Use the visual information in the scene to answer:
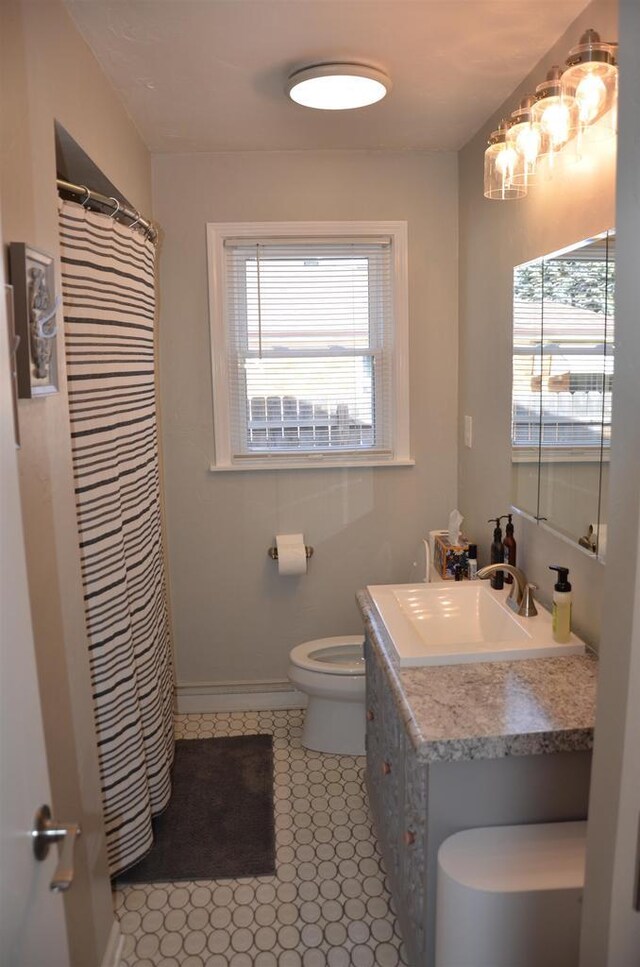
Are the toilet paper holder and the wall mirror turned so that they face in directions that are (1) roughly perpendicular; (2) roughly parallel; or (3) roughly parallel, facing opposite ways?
roughly perpendicular

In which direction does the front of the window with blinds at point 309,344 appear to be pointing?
toward the camera

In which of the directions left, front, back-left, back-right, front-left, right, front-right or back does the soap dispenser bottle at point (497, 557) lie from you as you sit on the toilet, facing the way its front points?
back-left

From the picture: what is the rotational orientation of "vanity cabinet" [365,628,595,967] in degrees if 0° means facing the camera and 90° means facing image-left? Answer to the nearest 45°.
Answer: approximately 90°

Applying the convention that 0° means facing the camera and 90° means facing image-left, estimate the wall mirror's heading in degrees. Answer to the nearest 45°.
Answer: approximately 90°

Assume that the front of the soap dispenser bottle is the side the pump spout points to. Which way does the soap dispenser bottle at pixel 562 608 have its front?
to the viewer's left

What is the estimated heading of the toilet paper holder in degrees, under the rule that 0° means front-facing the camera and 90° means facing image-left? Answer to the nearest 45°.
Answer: approximately 0°

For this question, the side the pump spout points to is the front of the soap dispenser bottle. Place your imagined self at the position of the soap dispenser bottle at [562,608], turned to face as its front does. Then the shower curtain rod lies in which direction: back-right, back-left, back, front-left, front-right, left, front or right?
front
